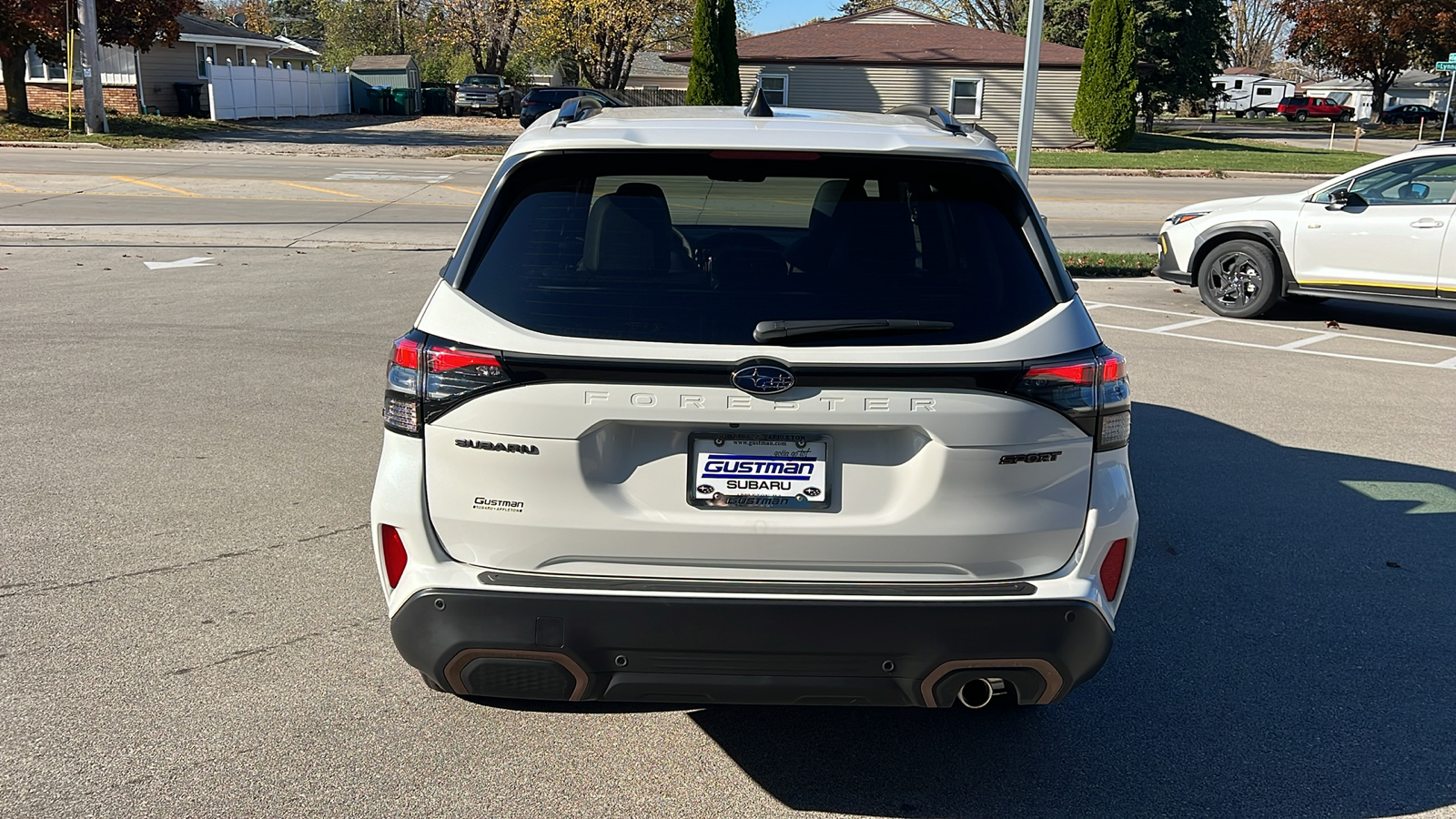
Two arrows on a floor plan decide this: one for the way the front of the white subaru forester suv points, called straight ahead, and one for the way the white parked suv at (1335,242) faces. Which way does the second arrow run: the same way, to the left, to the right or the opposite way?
to the left

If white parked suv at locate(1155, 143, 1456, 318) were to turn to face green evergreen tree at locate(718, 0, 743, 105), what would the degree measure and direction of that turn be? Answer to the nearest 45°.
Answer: approximately 45° to its right

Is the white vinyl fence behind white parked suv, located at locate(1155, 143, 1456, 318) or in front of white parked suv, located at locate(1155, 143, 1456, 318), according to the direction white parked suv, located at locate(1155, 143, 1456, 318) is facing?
in front

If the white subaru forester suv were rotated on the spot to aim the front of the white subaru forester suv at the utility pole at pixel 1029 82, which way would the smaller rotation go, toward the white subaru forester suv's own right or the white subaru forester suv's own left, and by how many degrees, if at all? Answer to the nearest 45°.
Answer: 0° — it already faces it

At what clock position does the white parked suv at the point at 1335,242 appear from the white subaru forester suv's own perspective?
The white parked suv is roughly at 1 o'clock from the white subaru forester suv.

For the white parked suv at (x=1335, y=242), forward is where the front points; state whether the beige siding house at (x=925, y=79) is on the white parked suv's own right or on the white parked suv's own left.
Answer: on the white parked suv's own right

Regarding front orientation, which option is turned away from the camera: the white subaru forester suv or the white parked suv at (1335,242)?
the white subaru forester suv

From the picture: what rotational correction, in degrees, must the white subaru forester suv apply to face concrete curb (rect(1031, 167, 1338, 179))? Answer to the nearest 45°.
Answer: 0° — it already faces it

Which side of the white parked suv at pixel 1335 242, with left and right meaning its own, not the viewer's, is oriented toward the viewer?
left

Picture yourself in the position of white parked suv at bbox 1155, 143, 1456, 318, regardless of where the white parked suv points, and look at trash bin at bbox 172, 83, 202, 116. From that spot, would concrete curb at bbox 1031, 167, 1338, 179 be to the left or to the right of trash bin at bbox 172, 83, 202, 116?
right

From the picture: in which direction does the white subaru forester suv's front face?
away from the camera

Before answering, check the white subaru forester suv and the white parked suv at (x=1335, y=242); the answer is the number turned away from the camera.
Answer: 1

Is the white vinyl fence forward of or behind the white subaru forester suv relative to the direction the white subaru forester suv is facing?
forward
